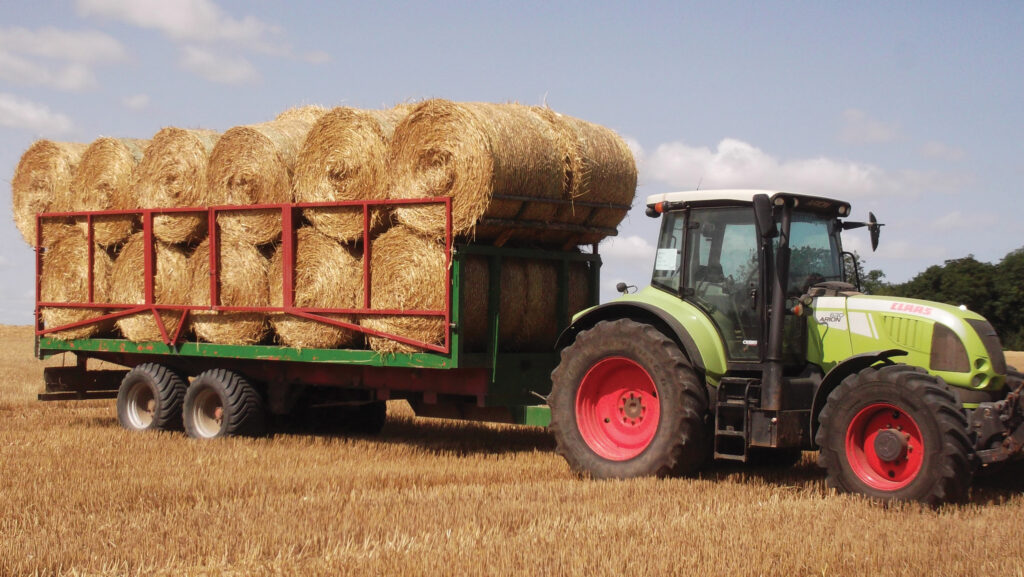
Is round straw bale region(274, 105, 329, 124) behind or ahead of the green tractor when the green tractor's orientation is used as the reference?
behind

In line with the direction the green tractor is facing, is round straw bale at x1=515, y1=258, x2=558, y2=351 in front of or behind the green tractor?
behind

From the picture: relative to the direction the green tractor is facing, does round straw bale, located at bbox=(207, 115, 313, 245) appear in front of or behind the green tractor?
behind

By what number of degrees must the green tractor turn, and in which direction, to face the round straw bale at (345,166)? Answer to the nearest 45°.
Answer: approximately 135° to its right

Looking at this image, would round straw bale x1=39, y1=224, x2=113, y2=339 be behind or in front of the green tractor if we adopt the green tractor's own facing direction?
behind

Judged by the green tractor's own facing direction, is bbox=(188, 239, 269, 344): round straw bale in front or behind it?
behind

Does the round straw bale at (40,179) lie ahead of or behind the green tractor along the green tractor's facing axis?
behind

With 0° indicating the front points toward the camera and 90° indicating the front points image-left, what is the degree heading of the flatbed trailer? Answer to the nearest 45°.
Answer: approximately 315°

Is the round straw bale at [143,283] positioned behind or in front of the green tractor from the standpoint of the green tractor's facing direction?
behind
